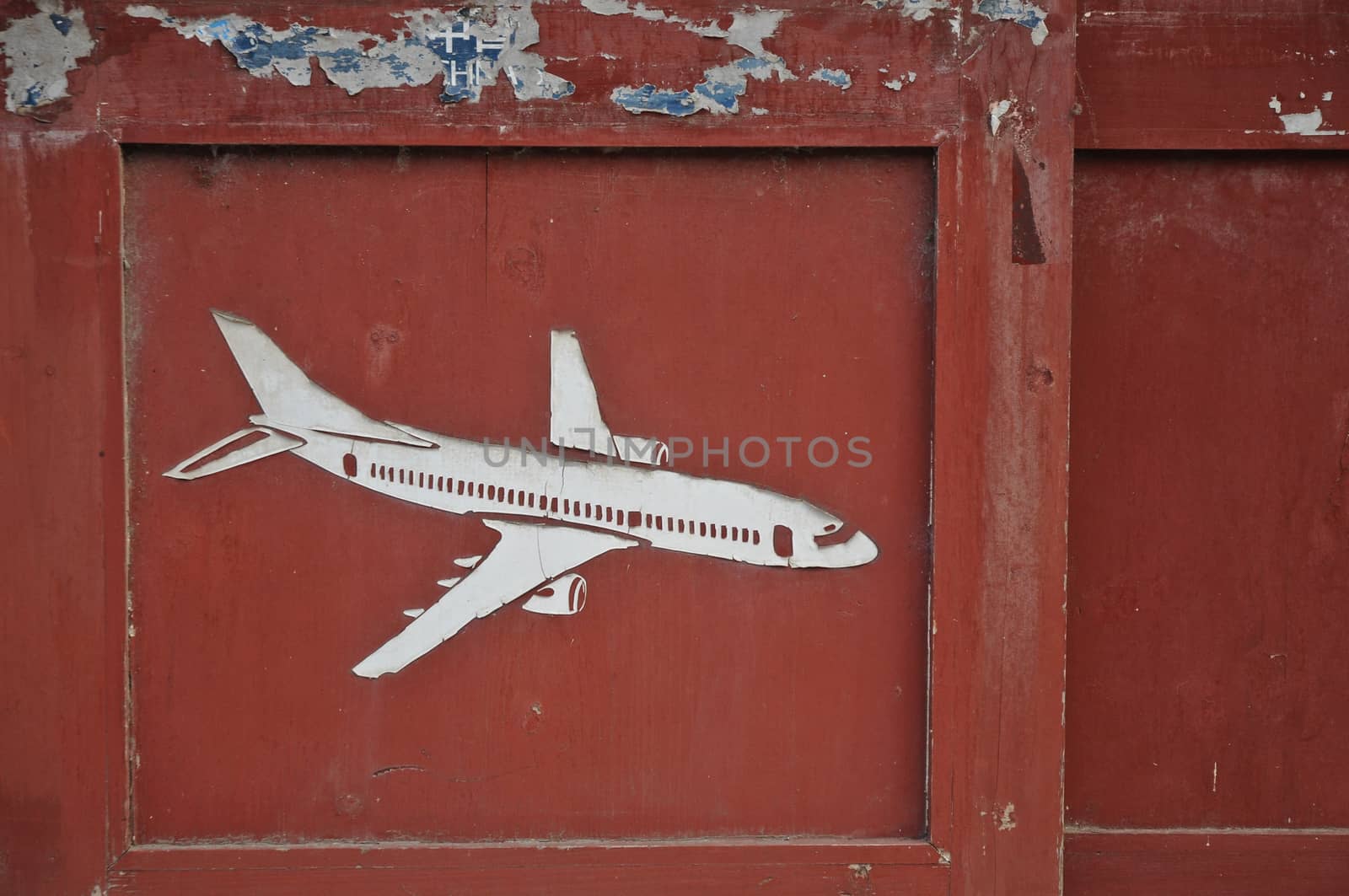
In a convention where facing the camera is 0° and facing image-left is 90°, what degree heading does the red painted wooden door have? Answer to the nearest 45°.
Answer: approximately 0°
